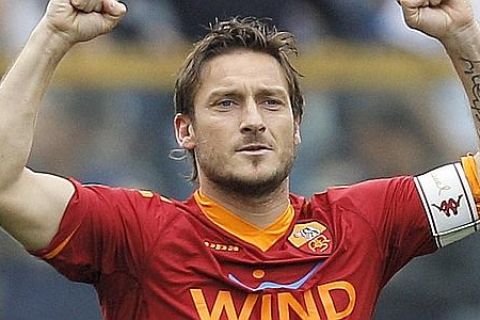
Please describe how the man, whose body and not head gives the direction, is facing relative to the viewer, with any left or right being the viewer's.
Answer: facing the viewer
